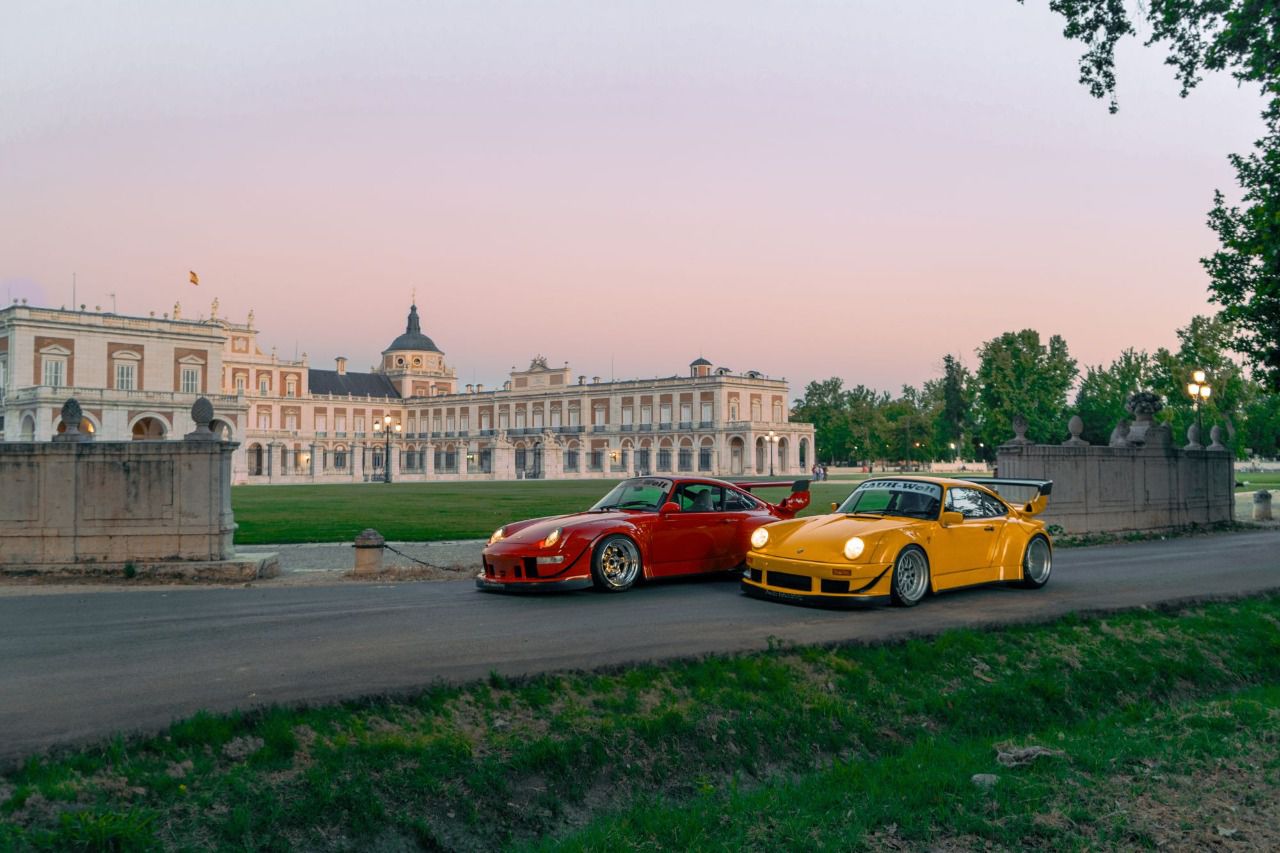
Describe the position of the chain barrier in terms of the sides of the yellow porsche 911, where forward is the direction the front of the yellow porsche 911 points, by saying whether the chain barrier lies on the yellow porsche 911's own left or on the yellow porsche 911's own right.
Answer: on the yellow porsche 911's own right

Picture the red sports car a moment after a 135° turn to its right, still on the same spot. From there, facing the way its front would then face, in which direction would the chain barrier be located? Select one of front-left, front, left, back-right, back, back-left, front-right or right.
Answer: front-left

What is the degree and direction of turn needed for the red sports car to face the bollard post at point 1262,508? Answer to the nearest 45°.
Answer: approximately 180°

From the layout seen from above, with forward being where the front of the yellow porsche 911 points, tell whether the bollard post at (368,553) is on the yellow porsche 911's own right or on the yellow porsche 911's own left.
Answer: on the yellow porsche 911's own right

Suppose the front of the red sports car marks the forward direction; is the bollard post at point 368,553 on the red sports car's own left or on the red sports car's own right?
on the red sports car's own right

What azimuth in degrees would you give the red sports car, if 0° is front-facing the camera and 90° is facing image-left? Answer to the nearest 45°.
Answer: approximately 45°

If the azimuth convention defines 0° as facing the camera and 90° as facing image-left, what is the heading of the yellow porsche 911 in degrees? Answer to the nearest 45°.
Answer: approximately 45°

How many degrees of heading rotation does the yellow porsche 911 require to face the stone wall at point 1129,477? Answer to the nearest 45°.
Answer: approximately 135° to its right

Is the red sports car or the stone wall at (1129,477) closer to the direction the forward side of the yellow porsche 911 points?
the red sports car
